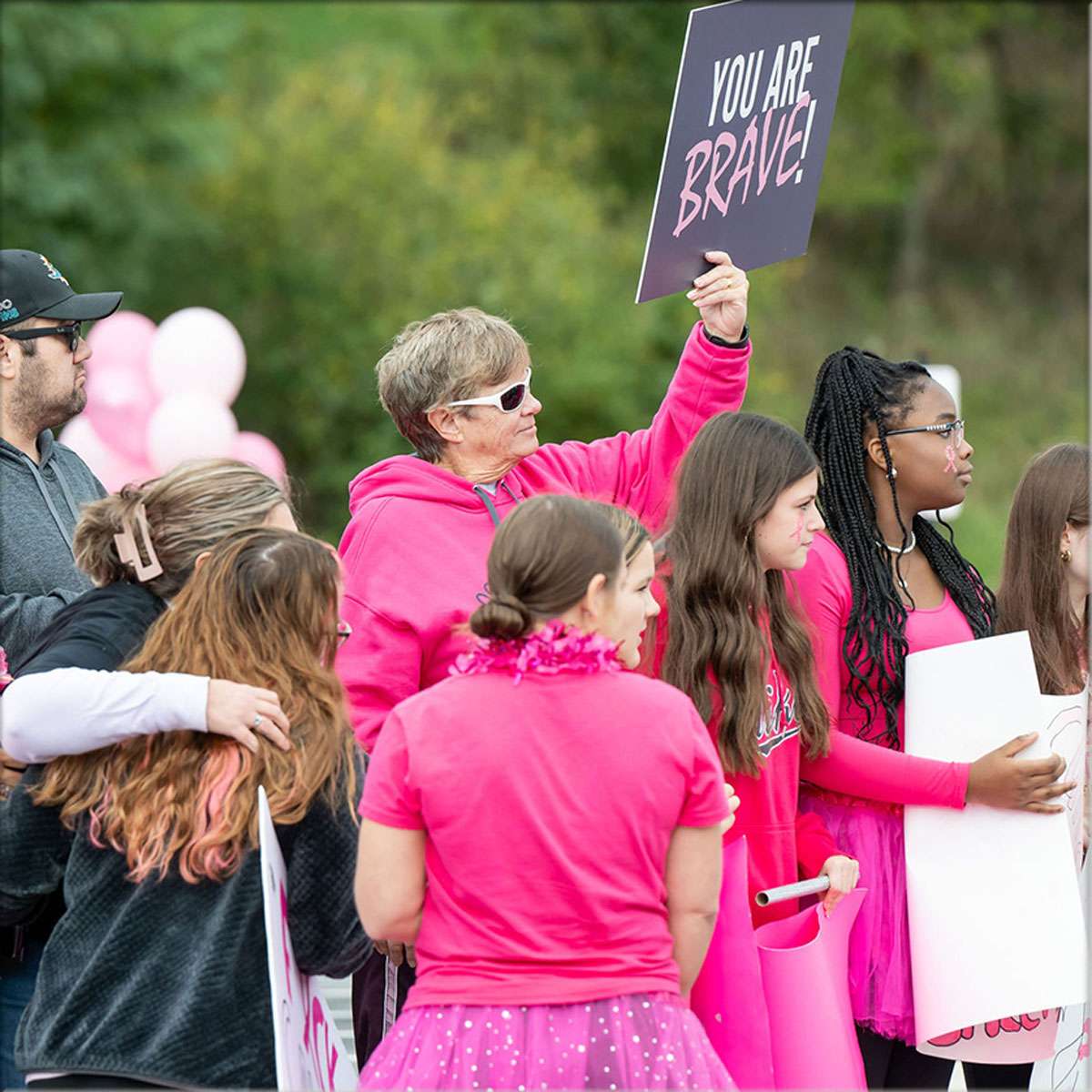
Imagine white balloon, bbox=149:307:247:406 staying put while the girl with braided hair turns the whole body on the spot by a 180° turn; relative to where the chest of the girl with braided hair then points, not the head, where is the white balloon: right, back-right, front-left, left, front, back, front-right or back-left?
front-right

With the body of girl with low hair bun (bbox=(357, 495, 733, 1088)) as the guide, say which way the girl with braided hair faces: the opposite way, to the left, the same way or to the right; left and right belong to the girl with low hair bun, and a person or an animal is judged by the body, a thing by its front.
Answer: to the right

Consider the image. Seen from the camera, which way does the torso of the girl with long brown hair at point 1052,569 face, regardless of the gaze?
to the viewer's right

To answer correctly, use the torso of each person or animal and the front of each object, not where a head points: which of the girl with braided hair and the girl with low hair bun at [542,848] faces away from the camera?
the girl with low hair bun

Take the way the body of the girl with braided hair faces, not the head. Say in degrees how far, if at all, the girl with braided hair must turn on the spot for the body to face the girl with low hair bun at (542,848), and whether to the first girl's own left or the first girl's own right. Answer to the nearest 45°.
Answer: approximately 90° to the first girl's own right

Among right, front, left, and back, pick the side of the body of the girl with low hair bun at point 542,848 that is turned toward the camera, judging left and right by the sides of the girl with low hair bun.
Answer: back

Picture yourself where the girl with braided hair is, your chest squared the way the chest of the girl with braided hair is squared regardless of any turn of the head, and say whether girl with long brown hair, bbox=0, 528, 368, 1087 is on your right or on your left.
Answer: on your right

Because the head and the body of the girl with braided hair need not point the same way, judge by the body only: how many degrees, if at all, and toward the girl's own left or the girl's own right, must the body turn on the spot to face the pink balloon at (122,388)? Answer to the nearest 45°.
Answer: approximately 135° to the girl's own left

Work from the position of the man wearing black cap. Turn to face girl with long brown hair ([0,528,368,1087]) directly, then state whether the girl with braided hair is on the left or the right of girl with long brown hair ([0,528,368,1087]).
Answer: left

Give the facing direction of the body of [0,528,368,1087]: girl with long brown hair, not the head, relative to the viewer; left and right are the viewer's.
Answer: facing away from the viewer and to the right of the viewer

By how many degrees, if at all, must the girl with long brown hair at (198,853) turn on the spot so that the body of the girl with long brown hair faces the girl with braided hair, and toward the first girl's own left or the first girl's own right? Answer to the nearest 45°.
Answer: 0° — they already face them

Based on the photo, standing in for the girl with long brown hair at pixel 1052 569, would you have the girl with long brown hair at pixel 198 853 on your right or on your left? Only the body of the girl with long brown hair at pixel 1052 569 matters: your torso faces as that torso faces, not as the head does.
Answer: on your right

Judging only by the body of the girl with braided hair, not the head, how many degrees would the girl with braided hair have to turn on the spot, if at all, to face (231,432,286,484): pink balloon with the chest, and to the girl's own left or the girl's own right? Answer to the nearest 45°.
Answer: approximately 135° to the girl's own left

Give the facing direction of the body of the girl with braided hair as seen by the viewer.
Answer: to the viewer's right

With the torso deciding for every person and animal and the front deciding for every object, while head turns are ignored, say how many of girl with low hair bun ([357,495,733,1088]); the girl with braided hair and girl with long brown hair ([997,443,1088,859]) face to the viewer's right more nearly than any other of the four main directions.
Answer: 2

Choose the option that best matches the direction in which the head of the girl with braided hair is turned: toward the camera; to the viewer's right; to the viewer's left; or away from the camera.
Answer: to the viewer's right

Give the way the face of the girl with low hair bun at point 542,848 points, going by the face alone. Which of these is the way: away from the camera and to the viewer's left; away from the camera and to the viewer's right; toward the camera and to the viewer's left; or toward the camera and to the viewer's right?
away from the camera and to the viewer's right
